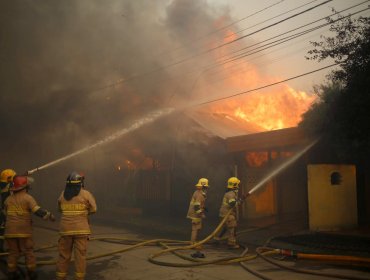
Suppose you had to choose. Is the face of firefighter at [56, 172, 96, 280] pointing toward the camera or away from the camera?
away from the camera

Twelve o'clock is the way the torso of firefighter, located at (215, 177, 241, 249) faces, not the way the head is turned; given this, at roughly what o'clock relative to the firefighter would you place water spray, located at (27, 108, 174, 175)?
The water spray is roughly at 8 o'clock from the firefighter.

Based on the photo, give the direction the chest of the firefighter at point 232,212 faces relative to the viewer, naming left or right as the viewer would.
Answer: facing to the right of the viewer

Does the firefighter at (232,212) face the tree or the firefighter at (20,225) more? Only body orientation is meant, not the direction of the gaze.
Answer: the tree

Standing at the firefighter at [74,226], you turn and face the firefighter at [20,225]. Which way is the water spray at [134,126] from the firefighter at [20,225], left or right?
right

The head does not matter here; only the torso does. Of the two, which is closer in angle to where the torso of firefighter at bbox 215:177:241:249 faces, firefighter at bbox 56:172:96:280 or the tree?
the tree

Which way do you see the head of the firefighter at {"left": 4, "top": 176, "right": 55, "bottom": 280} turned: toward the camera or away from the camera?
away from the camera

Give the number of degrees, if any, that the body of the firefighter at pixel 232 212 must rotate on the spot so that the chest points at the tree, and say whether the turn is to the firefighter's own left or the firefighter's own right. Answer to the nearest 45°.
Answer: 0° — they already face it
